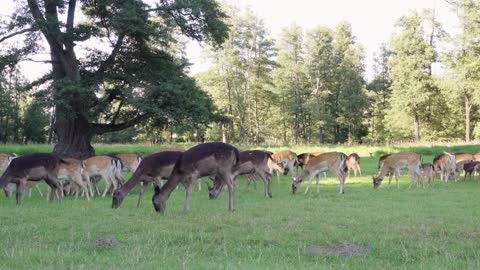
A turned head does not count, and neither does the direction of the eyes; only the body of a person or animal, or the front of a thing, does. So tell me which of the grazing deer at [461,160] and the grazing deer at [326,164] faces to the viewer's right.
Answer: the grazing deer at [461,160]

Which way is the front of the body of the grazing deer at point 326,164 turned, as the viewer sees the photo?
to the viewer's left

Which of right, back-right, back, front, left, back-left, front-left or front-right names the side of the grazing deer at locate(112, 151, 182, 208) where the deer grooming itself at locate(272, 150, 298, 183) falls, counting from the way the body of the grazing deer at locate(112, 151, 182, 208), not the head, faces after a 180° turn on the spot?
front-left

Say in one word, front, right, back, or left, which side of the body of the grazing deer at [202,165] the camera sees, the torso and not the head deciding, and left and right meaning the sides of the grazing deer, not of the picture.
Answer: left

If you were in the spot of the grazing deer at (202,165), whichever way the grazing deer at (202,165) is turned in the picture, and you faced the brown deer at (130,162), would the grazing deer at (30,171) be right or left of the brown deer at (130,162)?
left

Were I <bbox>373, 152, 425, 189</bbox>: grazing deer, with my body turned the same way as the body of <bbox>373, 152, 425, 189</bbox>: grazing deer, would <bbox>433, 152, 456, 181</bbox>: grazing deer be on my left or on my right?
on my right

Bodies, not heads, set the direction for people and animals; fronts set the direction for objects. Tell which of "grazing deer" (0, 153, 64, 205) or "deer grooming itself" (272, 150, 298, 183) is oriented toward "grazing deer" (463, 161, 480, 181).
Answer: "deer grooming itself" (272, 150, 298, 183)

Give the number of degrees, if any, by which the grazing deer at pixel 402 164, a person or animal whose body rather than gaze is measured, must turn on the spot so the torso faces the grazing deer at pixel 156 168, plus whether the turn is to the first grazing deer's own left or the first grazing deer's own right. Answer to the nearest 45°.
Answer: approximately 45° to the first grazing deer's own left

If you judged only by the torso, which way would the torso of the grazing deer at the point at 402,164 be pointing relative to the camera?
to the viewer's left

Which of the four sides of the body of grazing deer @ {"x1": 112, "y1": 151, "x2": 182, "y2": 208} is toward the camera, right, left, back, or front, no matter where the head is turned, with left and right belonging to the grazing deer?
left

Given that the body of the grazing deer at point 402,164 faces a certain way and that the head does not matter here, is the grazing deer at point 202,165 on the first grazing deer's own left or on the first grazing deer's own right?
on the first grazing deer's own left

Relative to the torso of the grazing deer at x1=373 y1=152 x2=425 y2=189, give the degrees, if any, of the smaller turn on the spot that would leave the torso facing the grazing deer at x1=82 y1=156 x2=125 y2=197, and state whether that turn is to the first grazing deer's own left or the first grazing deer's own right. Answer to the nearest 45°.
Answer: approximately 45° to the first grazing deer's own left

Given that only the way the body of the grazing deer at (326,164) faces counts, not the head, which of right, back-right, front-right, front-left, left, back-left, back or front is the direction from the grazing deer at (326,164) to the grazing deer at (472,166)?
back-right

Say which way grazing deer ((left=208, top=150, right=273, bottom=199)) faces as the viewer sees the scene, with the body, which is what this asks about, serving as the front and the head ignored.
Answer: to the viewer's left
